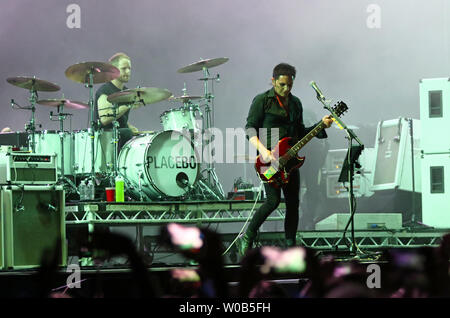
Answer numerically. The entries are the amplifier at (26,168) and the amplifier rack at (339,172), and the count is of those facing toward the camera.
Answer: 2

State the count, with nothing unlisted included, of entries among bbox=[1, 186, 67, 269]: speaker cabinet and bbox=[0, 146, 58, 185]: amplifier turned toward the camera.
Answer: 2

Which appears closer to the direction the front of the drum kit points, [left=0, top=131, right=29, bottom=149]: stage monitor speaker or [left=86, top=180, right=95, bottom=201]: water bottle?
the water bottle

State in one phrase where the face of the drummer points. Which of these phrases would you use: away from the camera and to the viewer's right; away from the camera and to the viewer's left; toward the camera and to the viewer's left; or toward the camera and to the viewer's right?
toward the camera and to the viewer's right

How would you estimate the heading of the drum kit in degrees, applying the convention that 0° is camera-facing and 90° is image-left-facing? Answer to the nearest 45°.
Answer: approximately 315°

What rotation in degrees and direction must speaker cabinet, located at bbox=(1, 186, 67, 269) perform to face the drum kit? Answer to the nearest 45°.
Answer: approximately 135° to its left

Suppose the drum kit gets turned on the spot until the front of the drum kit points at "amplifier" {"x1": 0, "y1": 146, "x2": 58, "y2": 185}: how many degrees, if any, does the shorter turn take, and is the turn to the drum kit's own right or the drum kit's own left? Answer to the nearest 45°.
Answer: approximately 90° to the drum kit's own right

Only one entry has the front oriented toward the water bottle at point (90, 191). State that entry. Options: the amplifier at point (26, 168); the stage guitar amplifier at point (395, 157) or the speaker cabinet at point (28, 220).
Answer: the stage guitar amplifier
